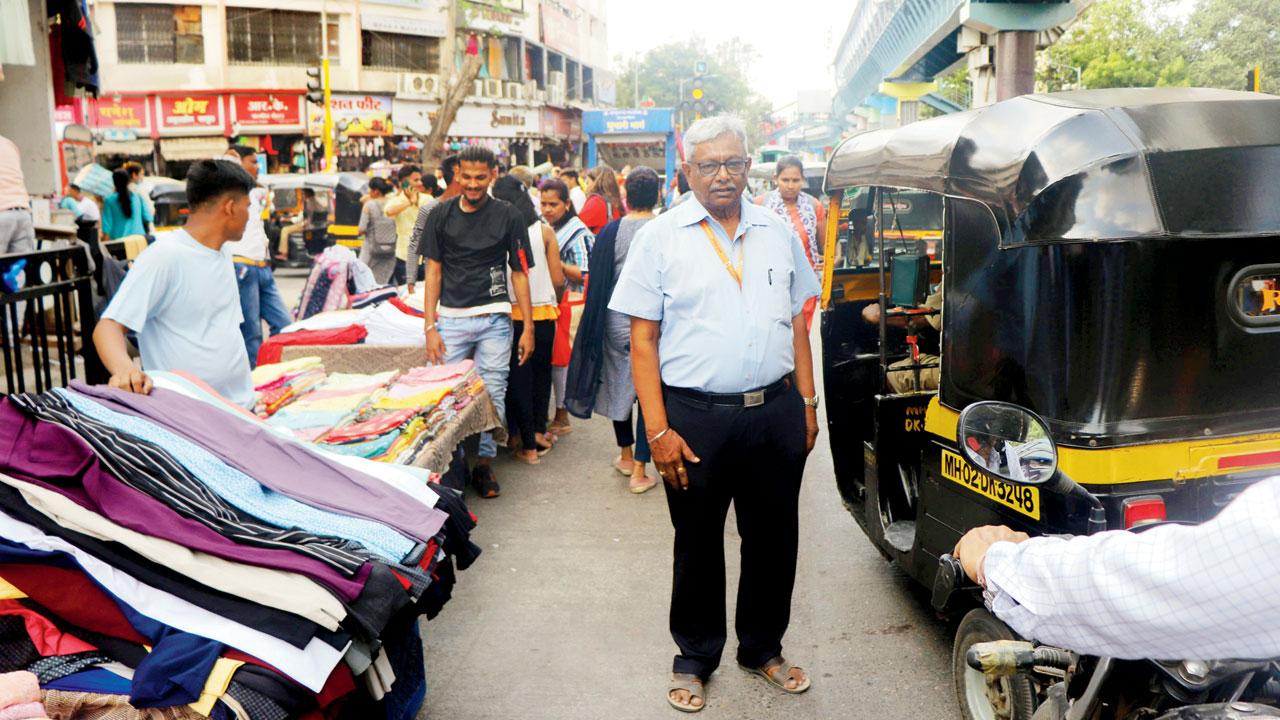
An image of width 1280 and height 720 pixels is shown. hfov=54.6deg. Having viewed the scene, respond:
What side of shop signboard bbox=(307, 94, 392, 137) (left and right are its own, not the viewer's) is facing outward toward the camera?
front

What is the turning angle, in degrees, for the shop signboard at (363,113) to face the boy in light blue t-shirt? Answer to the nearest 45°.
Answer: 0° — it already faces them

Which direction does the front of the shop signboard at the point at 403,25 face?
toward the camera

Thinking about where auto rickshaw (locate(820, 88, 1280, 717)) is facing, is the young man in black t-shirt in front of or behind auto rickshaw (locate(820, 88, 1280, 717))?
in front

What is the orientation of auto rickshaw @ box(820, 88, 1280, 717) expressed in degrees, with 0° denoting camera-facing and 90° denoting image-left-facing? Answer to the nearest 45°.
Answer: approximately 135°

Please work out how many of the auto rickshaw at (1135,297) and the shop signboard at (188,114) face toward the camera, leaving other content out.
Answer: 1

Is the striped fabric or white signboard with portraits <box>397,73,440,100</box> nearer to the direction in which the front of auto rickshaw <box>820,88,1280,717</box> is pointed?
the white signboard with portraits

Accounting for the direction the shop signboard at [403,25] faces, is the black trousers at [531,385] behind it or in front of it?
in front

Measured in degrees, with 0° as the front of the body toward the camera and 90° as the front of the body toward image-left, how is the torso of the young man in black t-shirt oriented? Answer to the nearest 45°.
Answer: approximately 0°

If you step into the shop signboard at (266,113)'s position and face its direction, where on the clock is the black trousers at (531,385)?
The black trousers is roughly at 12 o'clock from the shop signboard.

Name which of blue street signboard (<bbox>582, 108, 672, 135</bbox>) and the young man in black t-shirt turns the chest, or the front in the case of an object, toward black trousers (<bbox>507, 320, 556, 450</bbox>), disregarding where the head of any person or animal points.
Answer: the blue street signboard

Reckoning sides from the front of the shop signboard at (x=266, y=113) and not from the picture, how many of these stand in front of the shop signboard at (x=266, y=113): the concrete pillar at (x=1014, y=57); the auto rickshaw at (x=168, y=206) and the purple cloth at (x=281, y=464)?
3
